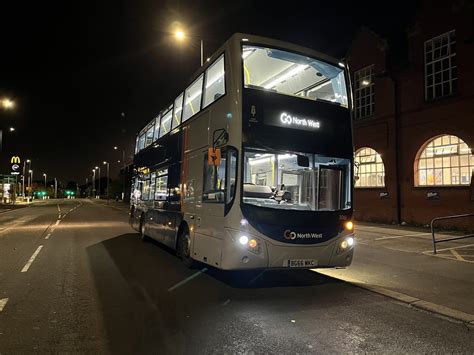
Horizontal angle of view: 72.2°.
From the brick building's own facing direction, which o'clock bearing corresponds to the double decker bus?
The double decker bus is roughly at 11 o'clock from the brick building.

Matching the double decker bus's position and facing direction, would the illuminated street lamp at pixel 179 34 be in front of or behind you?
behind

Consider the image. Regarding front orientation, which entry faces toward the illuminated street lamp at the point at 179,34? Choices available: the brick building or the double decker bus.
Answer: the brick building

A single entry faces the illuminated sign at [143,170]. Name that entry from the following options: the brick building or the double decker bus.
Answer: the brick building

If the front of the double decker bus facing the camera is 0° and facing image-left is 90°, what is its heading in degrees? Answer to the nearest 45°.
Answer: approximately 315°

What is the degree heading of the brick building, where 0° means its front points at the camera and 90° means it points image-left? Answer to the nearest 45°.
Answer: approximately 45°

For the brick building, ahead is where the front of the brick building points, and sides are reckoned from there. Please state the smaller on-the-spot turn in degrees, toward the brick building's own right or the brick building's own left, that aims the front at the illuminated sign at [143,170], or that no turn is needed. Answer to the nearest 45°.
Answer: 0° — it already faces it

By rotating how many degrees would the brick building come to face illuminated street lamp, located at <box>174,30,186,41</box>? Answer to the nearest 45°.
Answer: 0° — it already faces it
